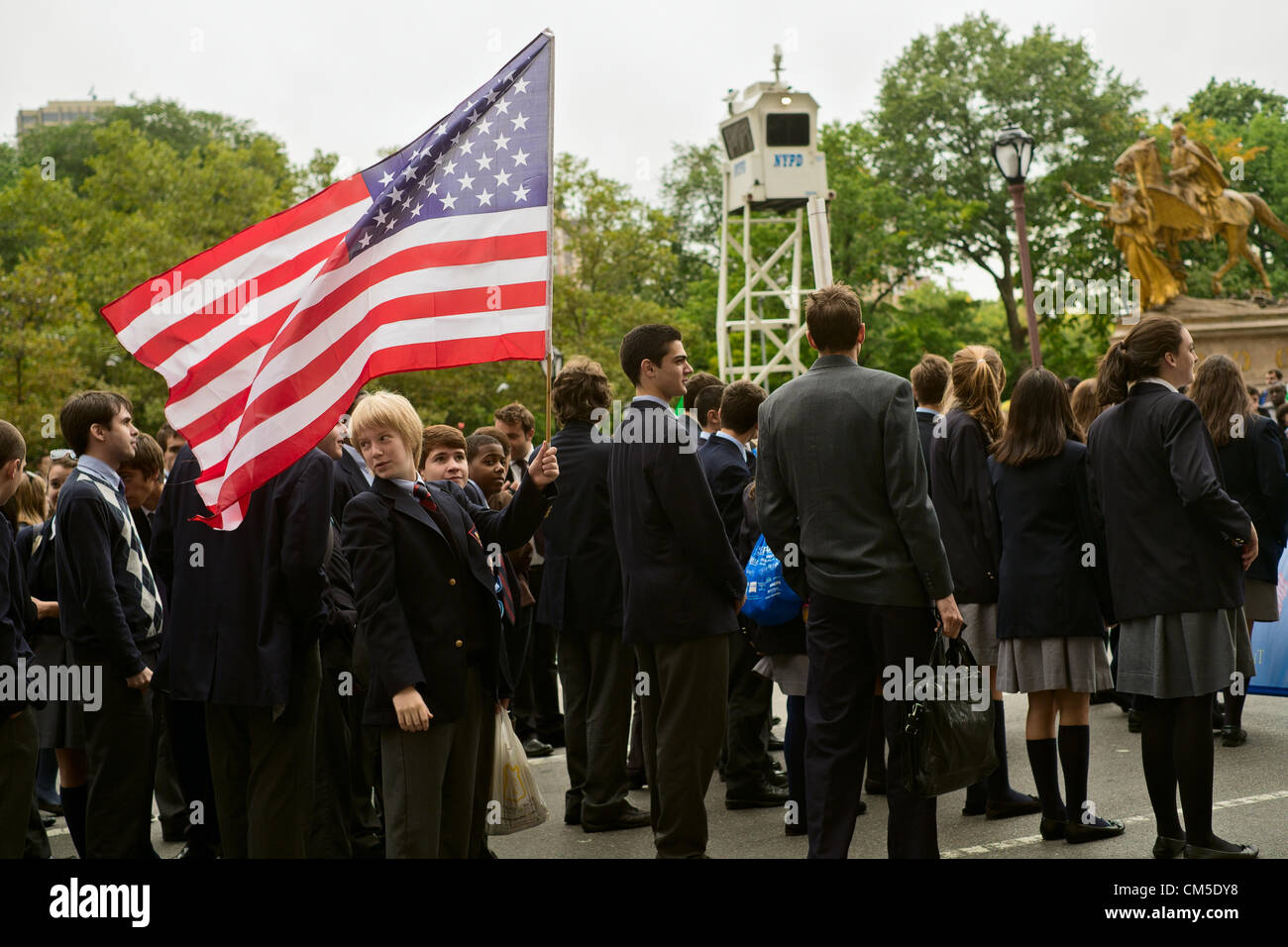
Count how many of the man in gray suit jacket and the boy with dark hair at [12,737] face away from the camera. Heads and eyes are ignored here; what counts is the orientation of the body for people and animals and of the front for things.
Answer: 1

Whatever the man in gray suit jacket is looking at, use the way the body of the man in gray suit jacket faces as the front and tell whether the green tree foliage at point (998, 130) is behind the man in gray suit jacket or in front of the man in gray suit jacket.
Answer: in front

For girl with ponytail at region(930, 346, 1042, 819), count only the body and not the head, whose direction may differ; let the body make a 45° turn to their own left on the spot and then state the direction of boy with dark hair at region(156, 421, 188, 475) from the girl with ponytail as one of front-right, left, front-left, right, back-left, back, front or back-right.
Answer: left

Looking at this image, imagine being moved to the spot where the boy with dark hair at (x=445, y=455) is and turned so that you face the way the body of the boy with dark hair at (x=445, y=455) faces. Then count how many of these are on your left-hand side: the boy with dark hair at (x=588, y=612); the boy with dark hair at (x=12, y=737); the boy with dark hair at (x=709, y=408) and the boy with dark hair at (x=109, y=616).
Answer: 2

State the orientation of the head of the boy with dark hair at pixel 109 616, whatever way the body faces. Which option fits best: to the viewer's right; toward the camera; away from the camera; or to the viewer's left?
to the viewer's right

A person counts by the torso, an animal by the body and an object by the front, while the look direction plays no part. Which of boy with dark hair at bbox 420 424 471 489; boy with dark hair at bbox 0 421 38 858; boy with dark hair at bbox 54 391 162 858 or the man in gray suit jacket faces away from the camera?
the man in gray suit jacket

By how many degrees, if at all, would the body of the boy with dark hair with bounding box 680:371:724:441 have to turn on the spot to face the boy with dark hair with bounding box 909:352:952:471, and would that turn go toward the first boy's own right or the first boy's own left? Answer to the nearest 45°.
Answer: approximately 90° to the first boy's own right

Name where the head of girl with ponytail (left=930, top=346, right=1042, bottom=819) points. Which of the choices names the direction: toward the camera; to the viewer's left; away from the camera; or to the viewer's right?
away from the camera

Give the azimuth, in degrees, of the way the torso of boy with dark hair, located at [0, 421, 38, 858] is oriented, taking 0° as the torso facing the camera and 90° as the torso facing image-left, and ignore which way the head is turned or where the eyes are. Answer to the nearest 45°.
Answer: approximately 270°

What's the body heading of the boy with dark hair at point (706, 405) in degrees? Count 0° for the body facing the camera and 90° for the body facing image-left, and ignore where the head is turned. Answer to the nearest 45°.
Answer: approximately 225°

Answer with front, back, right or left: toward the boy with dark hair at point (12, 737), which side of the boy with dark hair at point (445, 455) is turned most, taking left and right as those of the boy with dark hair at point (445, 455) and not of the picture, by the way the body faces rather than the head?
right

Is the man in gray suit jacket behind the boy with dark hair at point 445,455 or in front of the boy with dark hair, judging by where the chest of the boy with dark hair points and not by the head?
in front

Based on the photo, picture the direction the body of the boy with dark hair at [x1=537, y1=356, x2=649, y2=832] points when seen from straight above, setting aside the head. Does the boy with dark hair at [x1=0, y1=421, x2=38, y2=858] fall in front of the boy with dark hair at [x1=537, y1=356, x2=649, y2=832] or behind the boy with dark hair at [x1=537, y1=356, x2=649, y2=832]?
behind

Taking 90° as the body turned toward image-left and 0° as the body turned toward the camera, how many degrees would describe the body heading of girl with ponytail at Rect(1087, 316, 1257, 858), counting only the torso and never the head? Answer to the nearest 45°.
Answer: approximately 225°
